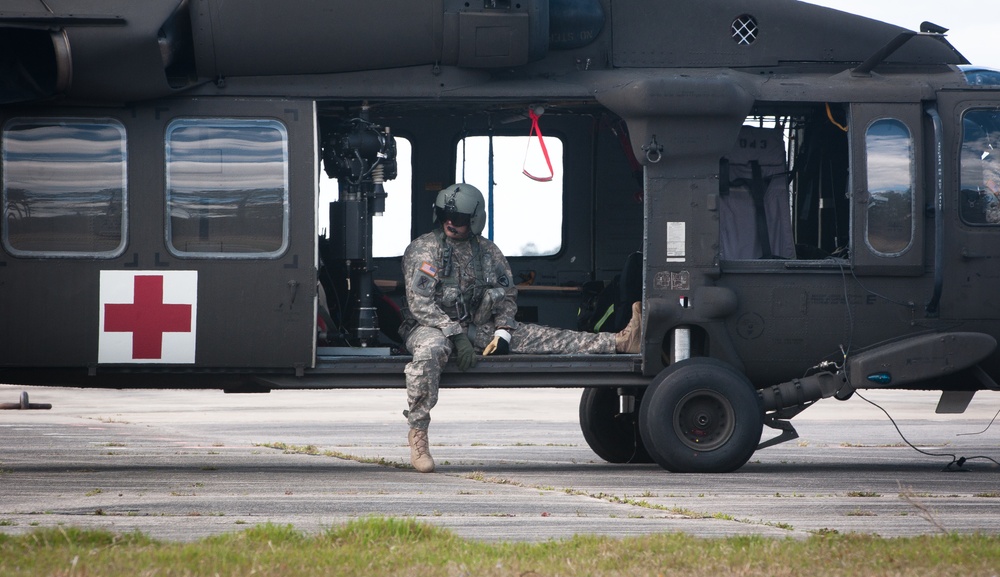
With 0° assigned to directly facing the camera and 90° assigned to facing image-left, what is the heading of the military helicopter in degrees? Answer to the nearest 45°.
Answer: approximately 270°
